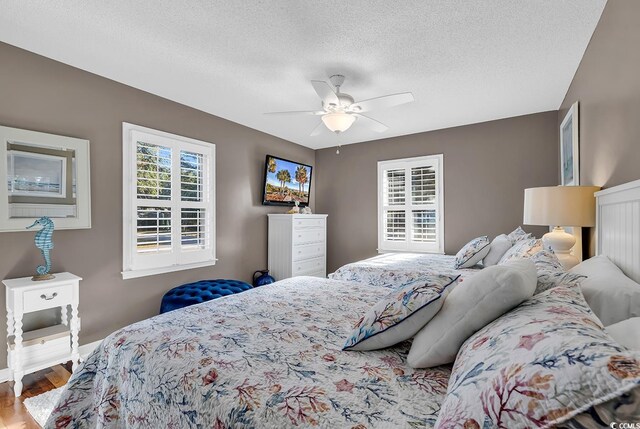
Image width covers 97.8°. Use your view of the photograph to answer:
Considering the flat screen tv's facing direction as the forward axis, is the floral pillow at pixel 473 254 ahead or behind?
ahead

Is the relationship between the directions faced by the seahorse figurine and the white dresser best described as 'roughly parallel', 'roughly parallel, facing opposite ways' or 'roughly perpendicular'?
roughly perpendicular

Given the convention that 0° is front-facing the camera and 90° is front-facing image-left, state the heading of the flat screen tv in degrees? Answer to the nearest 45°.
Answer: approximately 315°

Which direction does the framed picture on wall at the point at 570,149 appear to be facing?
to the viewer's left

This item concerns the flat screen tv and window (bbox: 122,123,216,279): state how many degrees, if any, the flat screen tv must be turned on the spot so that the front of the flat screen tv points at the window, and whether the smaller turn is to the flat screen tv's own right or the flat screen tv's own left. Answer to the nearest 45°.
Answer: approximately 90° to the flat screen tv's own right

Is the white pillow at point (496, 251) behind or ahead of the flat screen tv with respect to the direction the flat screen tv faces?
ahead
